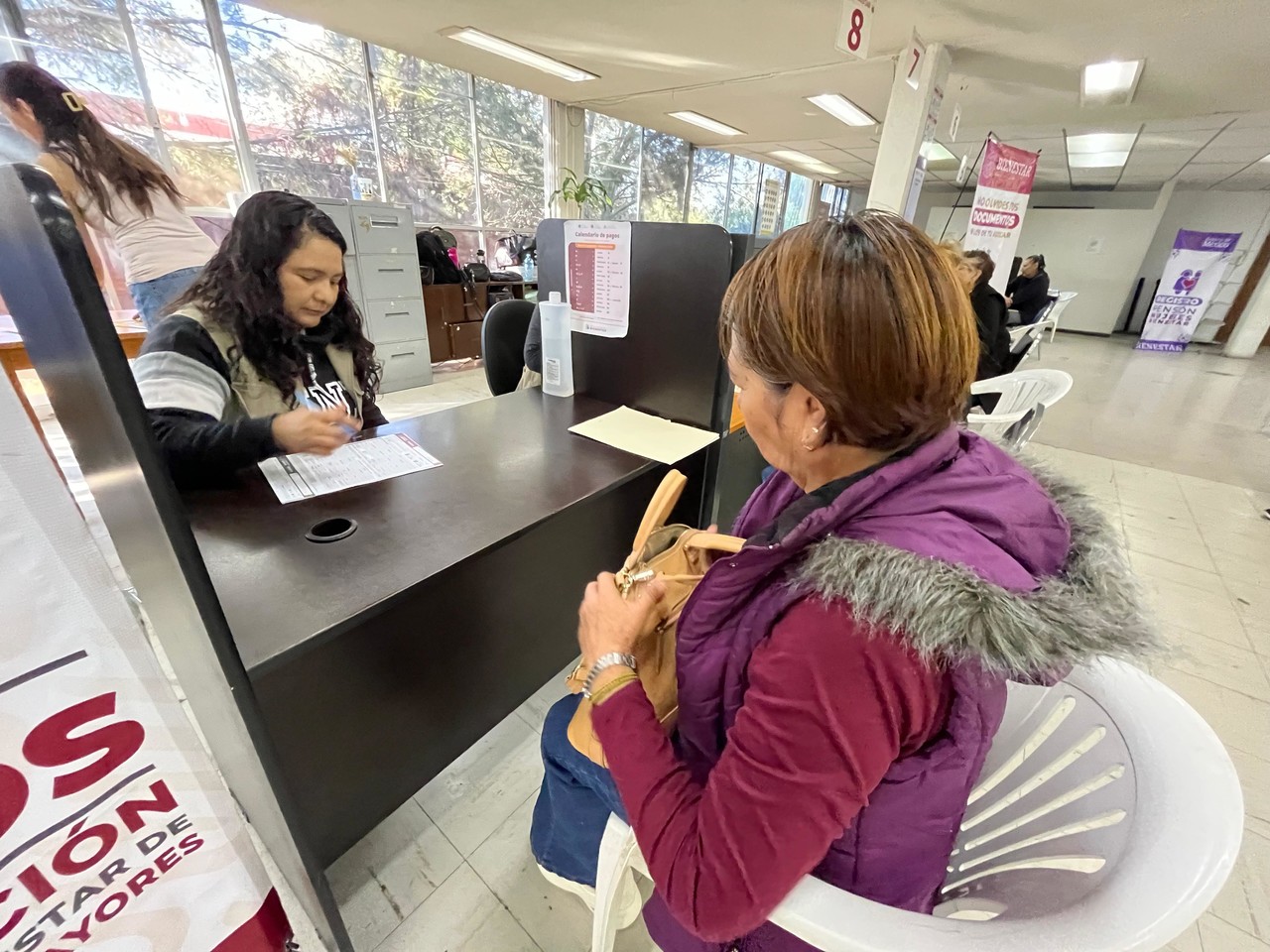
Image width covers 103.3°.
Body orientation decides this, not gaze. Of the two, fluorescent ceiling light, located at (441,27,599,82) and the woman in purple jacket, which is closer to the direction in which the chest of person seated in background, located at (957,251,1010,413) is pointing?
the fluorescent ceiling light

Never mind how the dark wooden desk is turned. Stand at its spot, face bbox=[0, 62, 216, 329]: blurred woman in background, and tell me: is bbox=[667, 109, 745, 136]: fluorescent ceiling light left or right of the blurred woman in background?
right

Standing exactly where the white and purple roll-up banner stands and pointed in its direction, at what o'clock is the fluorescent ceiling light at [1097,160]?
The fluorescent ceiling light is roughly at 1 o'clock from the white and purple roll-up banner.

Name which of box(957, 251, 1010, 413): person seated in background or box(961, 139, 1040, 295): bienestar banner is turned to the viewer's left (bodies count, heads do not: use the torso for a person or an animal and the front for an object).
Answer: the person seated in background

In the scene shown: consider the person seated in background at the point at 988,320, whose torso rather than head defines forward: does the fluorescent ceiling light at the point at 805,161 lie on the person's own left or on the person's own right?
on the person's own right

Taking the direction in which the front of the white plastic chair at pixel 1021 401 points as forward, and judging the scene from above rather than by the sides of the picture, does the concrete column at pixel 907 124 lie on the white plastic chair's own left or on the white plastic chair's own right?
on the white plastic chair's own right

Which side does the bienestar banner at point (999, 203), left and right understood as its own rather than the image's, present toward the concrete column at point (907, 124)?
right

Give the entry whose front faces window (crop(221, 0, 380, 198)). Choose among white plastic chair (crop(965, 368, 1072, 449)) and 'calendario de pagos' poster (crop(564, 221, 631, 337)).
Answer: the white plastic chair

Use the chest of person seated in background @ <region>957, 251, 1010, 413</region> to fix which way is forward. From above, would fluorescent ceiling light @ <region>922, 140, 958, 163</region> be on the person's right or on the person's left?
on the person's right

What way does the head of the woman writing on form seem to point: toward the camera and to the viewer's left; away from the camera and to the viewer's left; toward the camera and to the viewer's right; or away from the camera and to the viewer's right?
toward the camera and to the viewer's right
